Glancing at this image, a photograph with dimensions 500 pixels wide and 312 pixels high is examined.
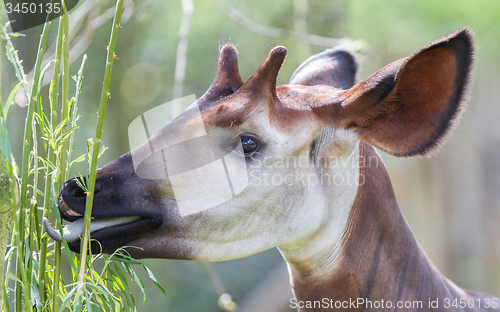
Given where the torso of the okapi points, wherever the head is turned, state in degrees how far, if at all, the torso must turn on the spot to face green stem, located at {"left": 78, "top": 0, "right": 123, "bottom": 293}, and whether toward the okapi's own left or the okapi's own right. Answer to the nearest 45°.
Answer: approximately 45° to the okapi's own left

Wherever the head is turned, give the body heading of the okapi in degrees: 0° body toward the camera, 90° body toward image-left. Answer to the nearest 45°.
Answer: approximately 90°
